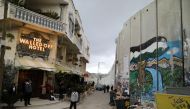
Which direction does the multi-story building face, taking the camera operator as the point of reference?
facing the viewer and to the right of the viewer

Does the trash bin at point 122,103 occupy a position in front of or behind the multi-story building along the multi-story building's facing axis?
in front
